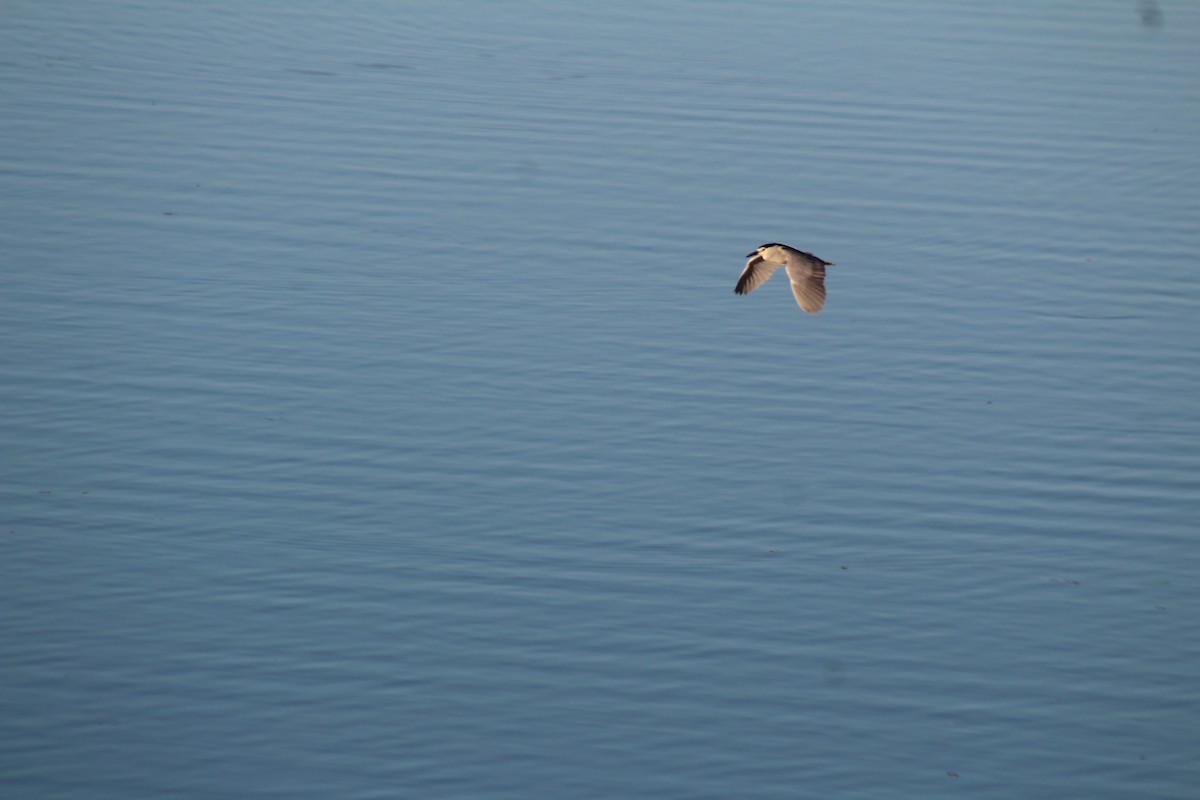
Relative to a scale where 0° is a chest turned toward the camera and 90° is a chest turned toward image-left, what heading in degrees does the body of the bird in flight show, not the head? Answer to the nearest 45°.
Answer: approximately 45°
